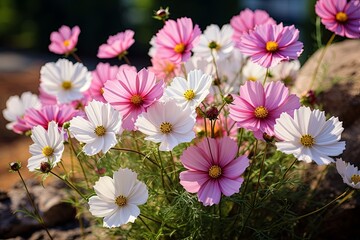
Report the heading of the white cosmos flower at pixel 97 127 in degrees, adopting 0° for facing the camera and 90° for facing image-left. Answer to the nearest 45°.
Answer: approximately 0°

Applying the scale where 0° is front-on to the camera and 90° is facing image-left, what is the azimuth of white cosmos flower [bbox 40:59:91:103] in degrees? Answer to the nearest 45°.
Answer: approximately 0°

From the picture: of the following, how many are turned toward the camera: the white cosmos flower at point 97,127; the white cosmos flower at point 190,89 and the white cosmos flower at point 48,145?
3
